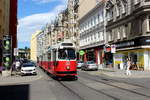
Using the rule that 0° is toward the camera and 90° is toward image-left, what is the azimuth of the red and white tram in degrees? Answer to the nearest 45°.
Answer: approximately 315°
